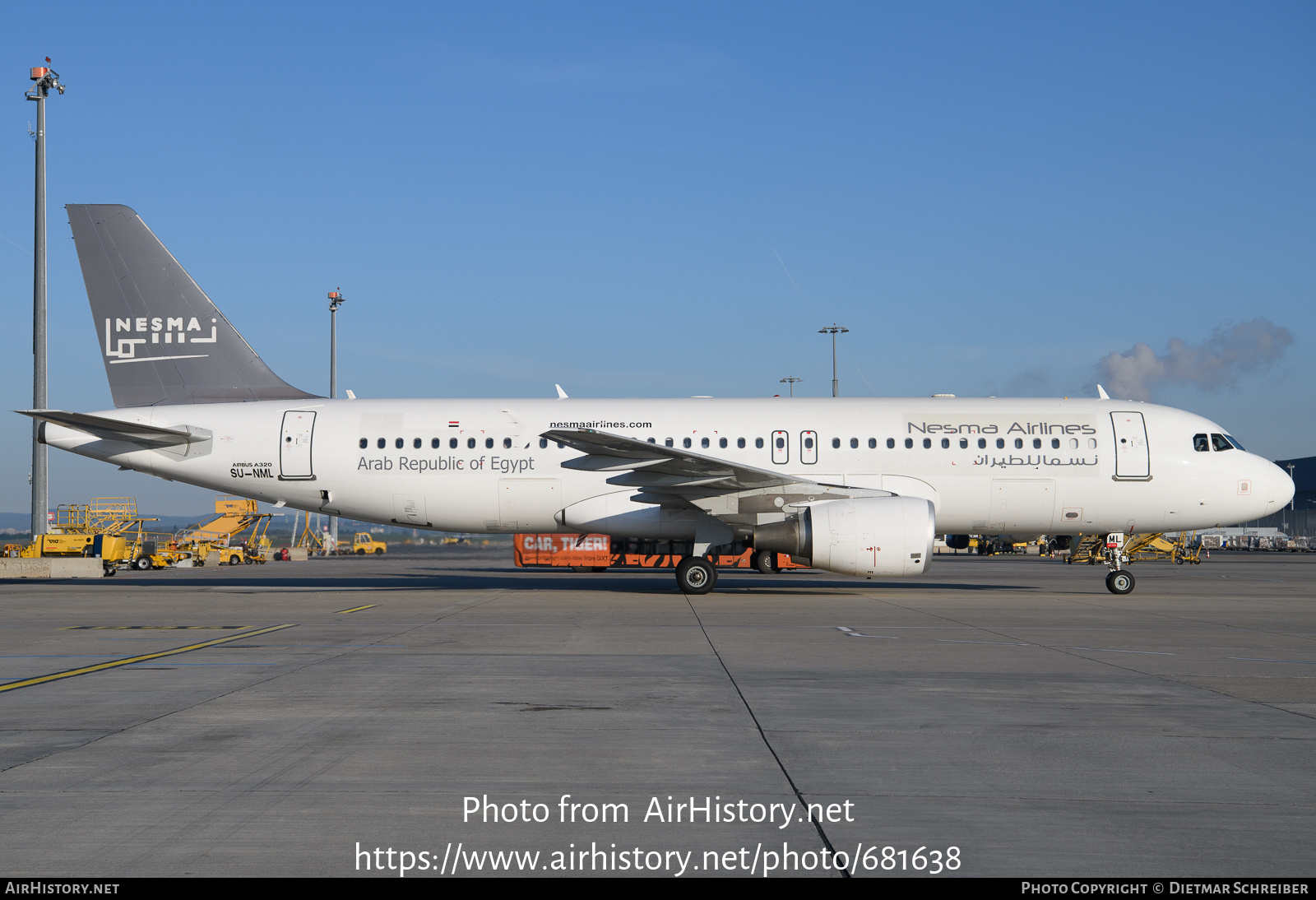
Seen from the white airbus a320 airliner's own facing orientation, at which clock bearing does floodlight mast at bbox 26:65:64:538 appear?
The floodlight mast is roughly at 7 o'clock from the white airbus a320 airliner.

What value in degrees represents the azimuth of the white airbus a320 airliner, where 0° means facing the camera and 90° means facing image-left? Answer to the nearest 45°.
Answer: approximately 270°

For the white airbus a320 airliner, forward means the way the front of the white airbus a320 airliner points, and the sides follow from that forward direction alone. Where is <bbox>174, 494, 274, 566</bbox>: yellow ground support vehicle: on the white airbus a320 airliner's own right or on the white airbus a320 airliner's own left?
on the white airbus a320 airliner's own left
